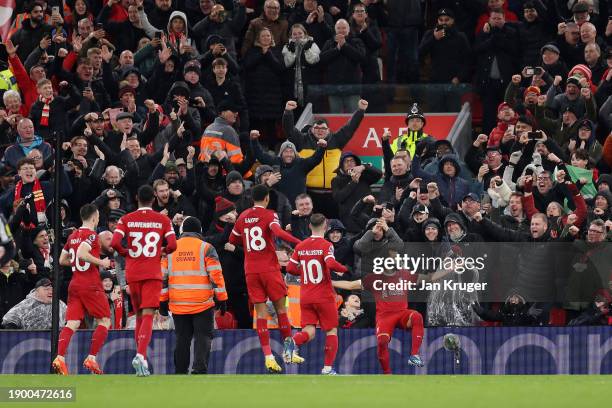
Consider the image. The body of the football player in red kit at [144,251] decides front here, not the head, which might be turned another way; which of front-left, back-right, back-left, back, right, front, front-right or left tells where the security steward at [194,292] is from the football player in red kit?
front-right

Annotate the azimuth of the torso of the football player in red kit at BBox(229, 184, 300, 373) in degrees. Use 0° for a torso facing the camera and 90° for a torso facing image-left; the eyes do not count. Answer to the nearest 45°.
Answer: approximately 225°

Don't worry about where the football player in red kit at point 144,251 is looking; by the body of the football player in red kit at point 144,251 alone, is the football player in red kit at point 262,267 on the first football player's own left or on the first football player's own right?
on the first football player's own right

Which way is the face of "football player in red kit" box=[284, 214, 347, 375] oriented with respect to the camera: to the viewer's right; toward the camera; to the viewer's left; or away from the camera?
away from the camera

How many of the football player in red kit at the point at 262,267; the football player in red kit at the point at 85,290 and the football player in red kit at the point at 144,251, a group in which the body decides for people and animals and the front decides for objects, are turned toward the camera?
0

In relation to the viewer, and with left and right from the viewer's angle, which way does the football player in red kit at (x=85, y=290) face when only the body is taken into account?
facing away from the viewer and to the right of the viewer

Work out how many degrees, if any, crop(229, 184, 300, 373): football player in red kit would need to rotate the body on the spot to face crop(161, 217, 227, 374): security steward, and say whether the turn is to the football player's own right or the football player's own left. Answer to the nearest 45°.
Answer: approximately 135° to the football player's own left

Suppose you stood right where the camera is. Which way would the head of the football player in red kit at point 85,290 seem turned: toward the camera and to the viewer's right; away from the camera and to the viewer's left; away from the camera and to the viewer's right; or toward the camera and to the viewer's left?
away from the camera and to the viewer's right

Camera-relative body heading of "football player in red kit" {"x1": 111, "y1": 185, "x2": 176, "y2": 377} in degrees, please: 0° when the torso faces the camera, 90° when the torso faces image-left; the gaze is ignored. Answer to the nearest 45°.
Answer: approximately 180°

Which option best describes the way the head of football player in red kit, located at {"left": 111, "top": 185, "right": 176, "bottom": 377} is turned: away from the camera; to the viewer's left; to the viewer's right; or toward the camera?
away from the camera

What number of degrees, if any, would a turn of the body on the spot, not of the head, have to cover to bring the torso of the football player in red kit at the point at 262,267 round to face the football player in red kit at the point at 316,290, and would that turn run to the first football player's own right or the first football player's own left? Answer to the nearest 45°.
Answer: approximately 45° to the first football player's own right
